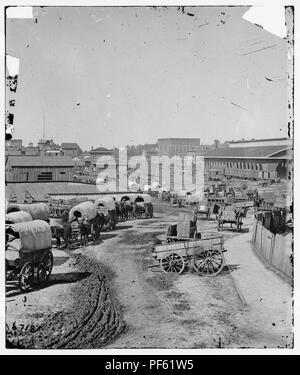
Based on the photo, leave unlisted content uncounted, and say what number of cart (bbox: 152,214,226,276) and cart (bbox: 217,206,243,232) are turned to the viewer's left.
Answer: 1

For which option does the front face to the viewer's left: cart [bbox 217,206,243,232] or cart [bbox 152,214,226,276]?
cart [bbox 152,214,226,276]

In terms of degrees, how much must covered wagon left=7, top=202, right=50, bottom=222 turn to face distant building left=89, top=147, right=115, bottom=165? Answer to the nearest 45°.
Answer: approximately 135° to its left

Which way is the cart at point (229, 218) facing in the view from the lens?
facing away from the viewer

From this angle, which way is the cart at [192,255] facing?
to the viewer's left
